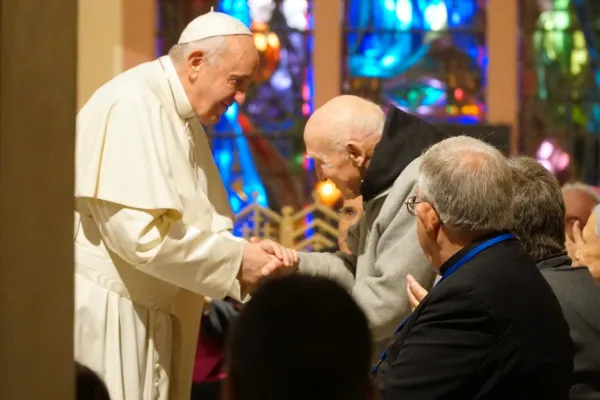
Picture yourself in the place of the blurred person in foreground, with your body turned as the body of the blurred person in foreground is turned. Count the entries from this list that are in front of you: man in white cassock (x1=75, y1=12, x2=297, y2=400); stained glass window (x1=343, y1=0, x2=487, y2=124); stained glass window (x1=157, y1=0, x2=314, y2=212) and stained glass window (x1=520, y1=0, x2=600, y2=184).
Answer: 4

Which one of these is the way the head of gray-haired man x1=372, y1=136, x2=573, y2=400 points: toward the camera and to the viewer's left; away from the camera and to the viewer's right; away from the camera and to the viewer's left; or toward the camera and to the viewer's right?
away from the camera and to the viewer's left

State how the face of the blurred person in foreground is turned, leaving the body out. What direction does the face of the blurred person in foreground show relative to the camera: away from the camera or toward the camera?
away from the camera

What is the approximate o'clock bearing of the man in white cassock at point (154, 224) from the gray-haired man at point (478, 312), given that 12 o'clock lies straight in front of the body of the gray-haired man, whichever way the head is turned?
The man in white cassock is roughly at 12 o'clock from the gray-haired man.

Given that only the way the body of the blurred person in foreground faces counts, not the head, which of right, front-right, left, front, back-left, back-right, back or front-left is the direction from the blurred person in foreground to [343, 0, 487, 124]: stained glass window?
front

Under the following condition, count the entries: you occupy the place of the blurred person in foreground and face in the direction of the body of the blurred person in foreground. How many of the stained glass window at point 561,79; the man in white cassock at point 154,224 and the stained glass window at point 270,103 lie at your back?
0

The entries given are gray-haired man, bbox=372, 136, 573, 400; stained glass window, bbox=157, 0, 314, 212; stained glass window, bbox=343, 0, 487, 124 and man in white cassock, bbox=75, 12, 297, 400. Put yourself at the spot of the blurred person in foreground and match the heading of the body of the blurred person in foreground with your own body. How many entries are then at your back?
0

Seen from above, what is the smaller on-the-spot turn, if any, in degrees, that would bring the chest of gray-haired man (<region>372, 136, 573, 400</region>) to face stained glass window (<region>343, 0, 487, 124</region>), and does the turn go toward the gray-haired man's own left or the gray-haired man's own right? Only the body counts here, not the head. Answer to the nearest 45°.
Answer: approximately 45° to the gray-haired man's own right

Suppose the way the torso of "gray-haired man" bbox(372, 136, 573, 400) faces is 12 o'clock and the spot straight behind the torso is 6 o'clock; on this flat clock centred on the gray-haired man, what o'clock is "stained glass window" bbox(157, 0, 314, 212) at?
The stained glass window is roughly at 1 o'clock from the gray-haired man.

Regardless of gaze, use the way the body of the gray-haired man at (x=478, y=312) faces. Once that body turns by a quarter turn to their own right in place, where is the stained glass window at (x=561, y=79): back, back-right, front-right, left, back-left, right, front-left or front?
front-left

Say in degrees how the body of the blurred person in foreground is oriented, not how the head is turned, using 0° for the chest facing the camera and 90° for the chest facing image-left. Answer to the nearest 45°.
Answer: approximately 180°

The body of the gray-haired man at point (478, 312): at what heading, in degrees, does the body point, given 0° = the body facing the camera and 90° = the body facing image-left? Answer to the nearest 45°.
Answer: approximately 135°

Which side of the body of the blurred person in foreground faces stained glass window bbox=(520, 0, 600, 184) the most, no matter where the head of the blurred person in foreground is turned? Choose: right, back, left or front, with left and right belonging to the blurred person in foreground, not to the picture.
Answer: front

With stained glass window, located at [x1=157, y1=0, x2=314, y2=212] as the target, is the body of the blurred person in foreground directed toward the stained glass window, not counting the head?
yes

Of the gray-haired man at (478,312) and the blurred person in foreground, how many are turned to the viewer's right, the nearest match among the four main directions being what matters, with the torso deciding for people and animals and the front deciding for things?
0

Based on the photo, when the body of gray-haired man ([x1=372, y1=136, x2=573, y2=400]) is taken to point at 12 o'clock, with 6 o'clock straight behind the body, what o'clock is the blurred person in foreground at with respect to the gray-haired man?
The blurred person in foreground is roughly at 8 o'clock from the gray-haired man.
